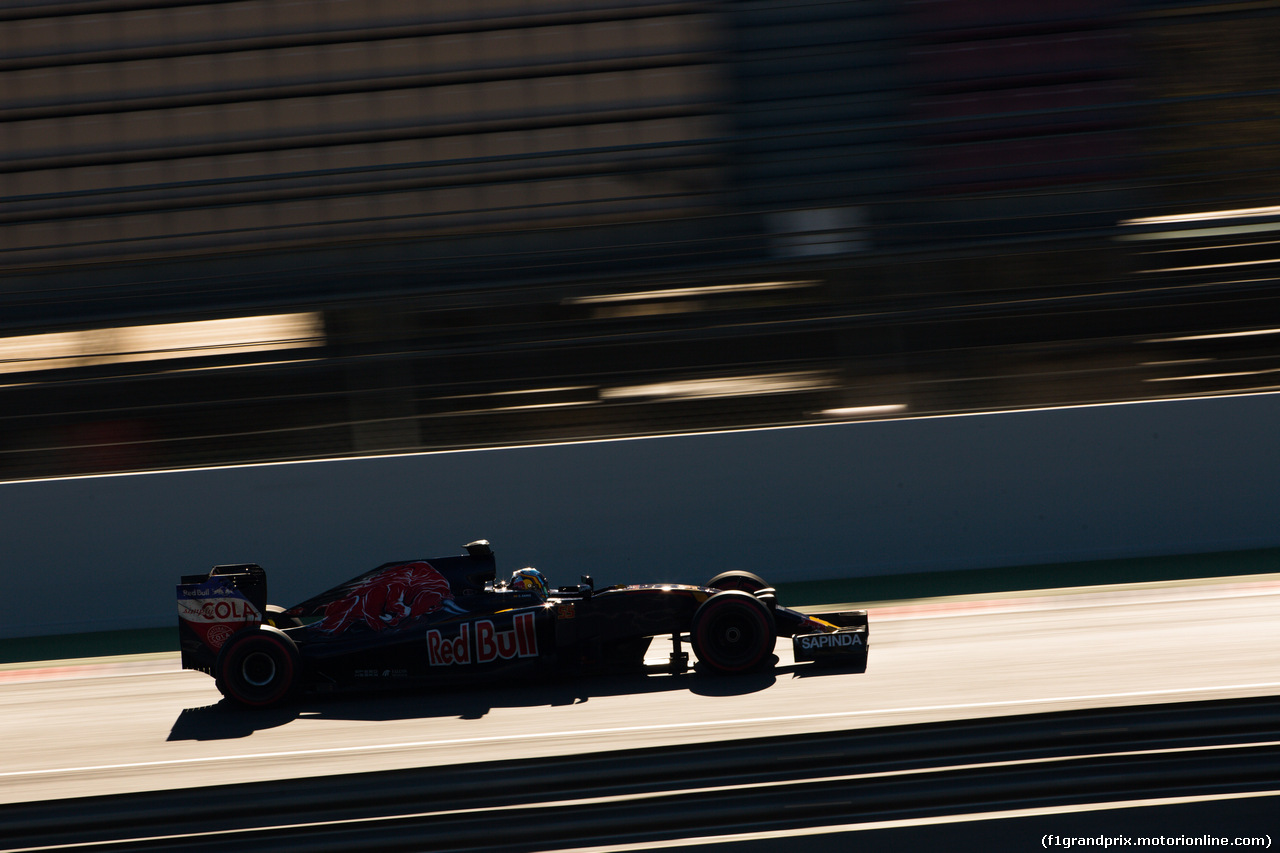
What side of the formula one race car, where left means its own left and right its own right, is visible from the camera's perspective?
right
